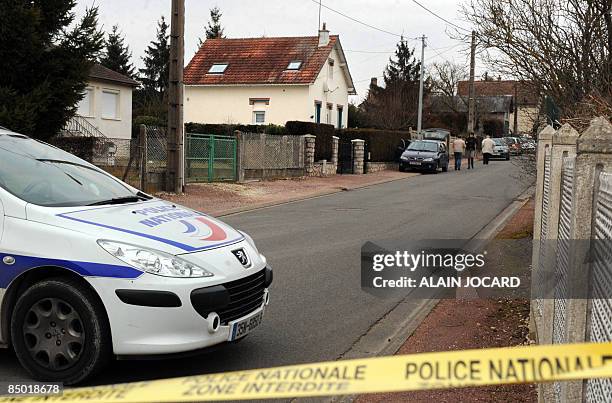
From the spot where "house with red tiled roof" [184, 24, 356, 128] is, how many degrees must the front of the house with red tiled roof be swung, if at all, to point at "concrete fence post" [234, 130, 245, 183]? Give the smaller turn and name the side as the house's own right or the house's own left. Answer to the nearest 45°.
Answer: approximately 45° to the house's own right

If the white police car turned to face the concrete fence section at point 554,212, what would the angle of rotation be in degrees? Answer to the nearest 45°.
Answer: approximately 45° to its left

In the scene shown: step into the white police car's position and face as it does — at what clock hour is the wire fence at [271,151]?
The wire fence is roughly at 8 o'clock from the white police car.

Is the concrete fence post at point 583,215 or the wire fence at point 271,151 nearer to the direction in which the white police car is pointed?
the concrete fence post

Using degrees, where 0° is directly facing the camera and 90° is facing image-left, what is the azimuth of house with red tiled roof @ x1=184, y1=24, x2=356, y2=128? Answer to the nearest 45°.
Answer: approximately 315°

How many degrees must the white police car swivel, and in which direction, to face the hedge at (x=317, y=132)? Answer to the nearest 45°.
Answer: approximately 135° to its left

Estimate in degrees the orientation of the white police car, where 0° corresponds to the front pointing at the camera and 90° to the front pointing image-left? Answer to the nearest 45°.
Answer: approximately 315°

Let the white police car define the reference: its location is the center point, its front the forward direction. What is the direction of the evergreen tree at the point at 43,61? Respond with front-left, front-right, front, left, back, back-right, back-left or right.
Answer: back-left

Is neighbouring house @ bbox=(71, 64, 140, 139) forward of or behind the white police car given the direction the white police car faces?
behind
